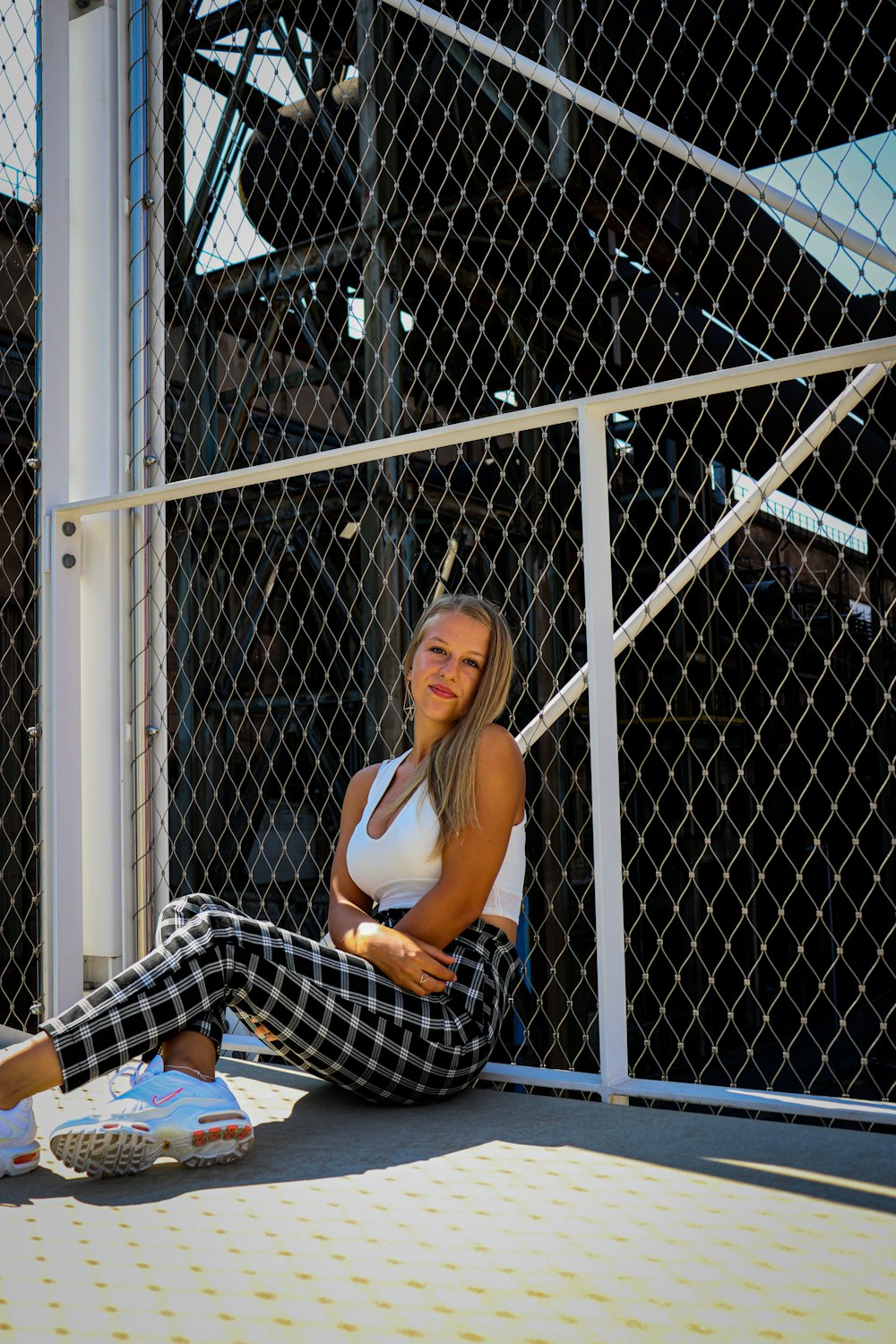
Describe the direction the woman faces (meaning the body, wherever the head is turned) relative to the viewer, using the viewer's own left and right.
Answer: facing the viewer and to the left of the viewer

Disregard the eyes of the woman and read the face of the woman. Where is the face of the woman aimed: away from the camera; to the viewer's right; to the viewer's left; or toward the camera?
toward the camera

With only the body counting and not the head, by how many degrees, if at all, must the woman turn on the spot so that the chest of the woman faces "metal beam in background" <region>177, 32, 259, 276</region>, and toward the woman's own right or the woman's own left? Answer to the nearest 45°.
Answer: approximately 135° to the woman's own right

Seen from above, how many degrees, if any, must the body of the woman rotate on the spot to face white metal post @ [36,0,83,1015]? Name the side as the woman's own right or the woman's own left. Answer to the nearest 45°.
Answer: approximately 90° to the woman's own right

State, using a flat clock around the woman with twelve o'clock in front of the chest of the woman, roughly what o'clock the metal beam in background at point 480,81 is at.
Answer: The metal beam in background is roughly at 5 o'clock from the woman.

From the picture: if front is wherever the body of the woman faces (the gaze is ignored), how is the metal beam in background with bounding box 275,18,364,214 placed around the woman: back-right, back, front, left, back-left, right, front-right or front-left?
back-right

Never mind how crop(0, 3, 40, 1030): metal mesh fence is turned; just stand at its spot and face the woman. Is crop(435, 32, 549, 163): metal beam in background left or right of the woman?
left

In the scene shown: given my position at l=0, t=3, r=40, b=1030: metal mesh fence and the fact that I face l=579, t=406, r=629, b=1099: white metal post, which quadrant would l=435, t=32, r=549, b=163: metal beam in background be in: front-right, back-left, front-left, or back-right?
front-left

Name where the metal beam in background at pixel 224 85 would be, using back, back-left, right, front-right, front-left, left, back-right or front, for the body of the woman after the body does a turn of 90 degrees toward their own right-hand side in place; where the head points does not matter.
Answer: front-right

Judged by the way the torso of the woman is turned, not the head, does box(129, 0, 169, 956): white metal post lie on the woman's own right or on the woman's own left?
on the woman's own right
